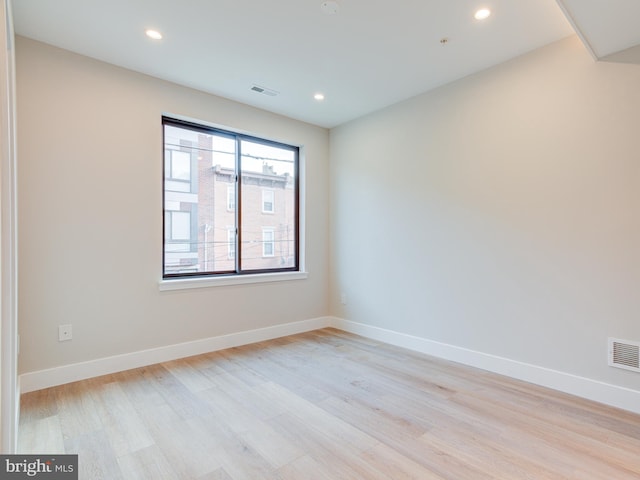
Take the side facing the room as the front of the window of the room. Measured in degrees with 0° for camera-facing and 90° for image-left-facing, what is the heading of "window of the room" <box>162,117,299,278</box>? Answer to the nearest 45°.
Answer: approximately 315°
